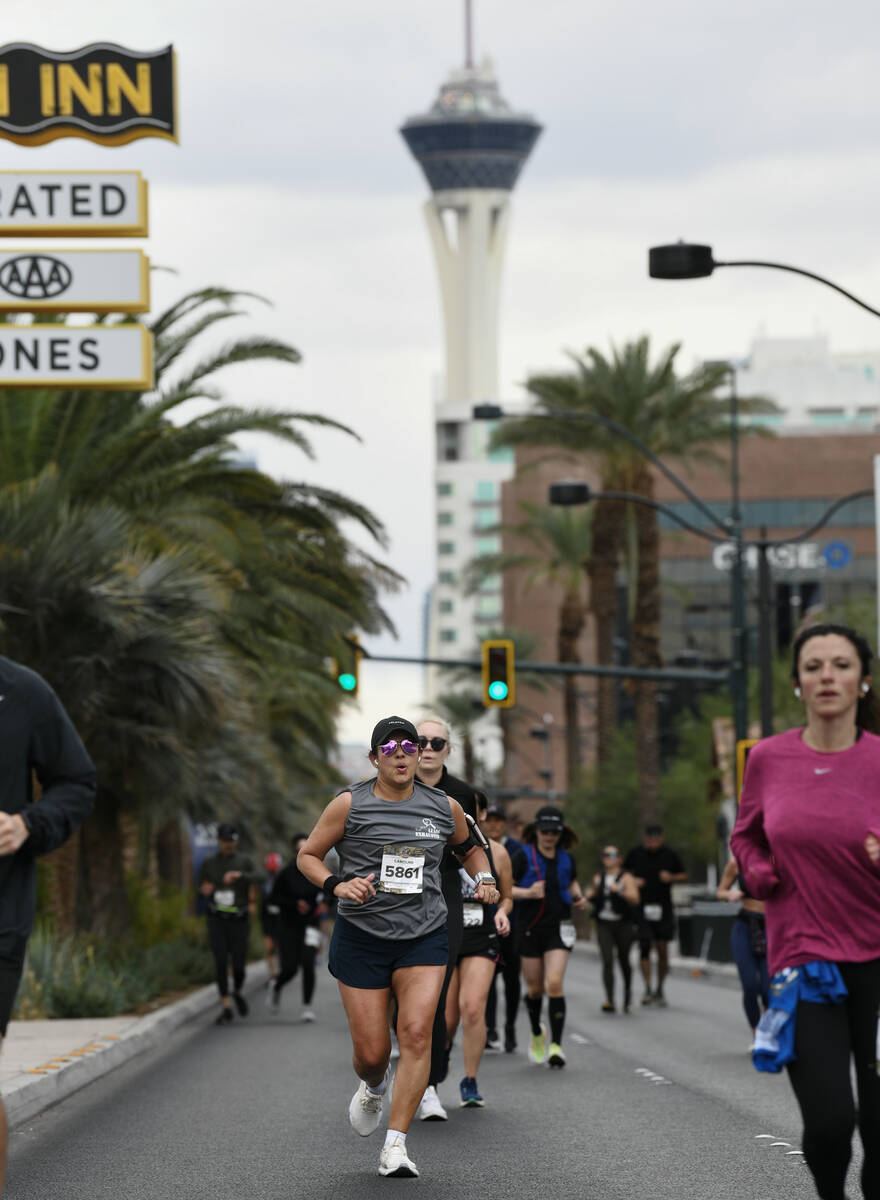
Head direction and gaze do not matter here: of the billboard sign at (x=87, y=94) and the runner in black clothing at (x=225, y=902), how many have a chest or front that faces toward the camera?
2

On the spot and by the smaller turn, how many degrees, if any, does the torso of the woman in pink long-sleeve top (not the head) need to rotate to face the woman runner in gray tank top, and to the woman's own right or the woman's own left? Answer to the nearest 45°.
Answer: approximately 135° to the woman's own right

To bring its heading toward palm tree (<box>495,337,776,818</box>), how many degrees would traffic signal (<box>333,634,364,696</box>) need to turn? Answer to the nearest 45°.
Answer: approximately 135° to its left

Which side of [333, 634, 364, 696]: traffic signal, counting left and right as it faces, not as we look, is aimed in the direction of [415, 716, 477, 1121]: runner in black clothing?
front

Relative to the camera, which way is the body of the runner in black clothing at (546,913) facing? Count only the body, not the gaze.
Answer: toward the camera

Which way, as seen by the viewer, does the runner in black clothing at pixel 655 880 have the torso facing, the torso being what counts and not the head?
toward the camera

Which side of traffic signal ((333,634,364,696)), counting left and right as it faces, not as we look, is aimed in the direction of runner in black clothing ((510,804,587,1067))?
front

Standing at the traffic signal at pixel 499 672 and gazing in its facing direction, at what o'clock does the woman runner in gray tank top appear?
The woman runner in gray tank top is roughly at 12 o'clock from the traffic signal.

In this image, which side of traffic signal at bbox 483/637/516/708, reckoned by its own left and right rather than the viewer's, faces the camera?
front
